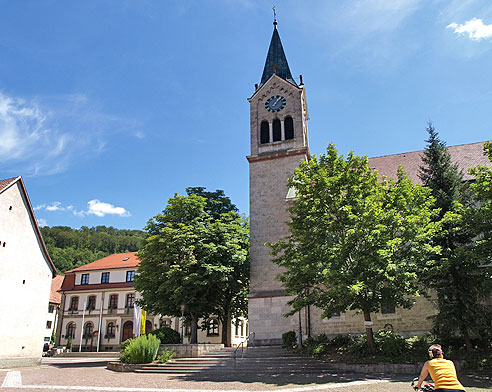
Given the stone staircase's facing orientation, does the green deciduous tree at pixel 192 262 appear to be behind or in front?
behind

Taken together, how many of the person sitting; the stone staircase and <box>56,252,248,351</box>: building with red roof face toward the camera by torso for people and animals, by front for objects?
2

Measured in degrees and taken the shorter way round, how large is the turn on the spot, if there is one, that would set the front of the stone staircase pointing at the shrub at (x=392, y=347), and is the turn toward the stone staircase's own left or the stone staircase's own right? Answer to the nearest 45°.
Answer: approximately 45° to the stone staircase's own left

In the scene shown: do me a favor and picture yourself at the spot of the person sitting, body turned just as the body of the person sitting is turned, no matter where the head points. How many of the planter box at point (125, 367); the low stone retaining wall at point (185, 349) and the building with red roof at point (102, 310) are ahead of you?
3

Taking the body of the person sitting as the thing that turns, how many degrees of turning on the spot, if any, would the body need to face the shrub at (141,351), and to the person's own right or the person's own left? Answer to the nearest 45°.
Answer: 0° — they already face it

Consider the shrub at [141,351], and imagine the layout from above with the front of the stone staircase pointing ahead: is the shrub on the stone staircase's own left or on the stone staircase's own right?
on the stone staircase's own right

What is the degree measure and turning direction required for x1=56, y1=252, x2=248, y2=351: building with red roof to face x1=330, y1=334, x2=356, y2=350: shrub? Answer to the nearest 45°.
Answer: approximately 45° to its left

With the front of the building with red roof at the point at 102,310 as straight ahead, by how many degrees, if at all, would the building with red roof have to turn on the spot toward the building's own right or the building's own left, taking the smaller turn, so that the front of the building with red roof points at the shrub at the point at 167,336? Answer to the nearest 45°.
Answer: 0° — it already faces it

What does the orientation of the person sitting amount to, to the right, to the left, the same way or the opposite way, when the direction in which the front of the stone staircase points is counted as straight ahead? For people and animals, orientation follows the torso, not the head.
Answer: the opposite way
